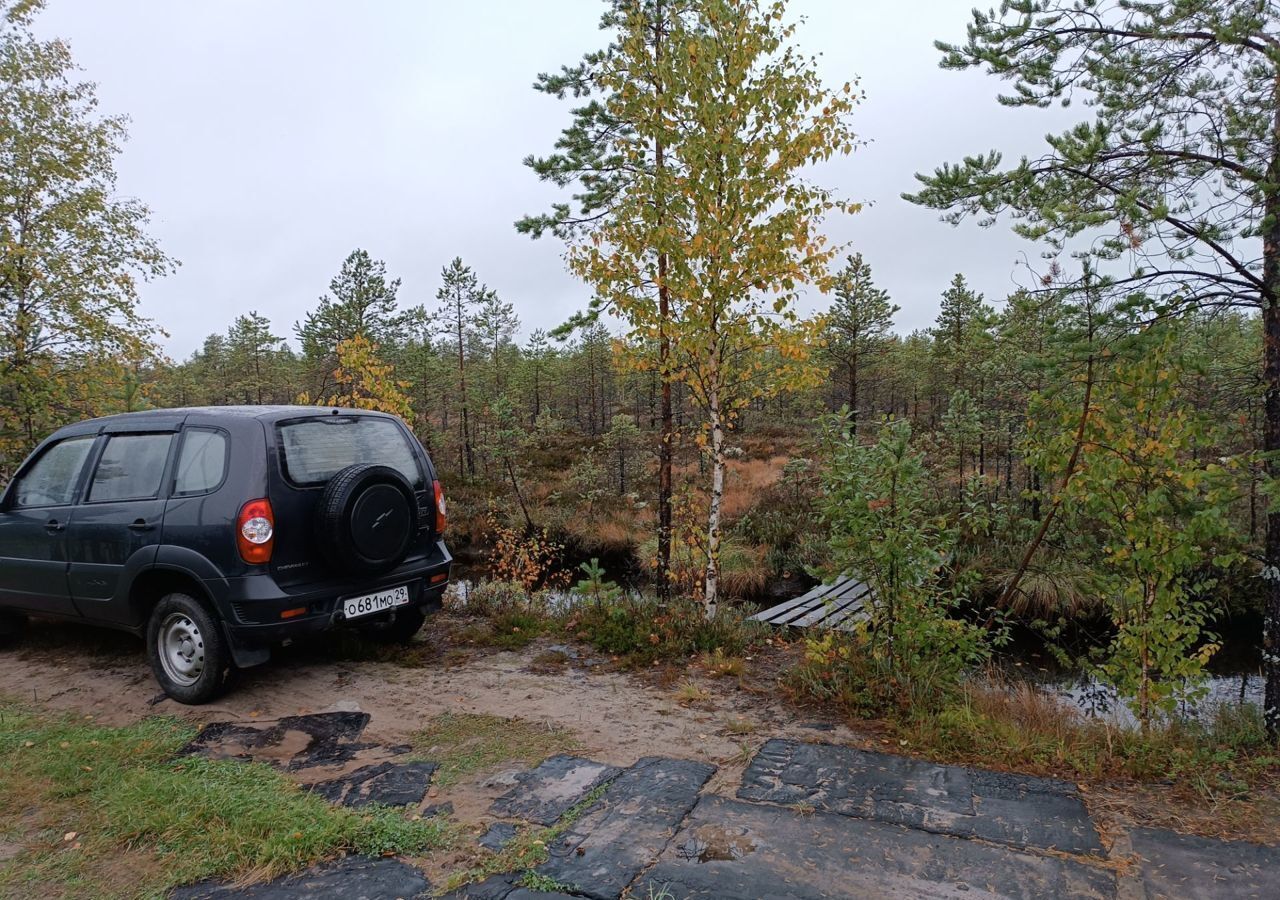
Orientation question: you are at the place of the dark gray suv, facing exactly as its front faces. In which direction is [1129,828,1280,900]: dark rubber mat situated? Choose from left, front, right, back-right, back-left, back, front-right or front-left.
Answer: back

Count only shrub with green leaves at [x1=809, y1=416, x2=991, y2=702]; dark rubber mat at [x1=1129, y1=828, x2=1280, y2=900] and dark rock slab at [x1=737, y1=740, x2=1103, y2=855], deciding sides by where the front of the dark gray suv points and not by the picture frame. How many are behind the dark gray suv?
3

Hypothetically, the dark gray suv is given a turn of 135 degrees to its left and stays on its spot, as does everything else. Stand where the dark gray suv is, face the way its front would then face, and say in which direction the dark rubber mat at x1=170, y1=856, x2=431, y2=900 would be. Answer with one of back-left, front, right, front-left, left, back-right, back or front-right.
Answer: front

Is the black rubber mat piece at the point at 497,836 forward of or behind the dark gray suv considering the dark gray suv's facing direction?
behind

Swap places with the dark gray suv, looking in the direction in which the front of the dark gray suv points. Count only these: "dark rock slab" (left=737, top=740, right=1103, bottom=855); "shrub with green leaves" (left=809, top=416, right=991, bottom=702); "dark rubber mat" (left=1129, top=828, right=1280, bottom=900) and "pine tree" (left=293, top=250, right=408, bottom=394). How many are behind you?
3

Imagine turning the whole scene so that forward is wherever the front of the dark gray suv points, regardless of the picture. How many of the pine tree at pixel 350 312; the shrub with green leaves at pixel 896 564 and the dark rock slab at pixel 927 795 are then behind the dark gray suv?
2

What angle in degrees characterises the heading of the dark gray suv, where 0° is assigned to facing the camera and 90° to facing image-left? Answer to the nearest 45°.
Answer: approximately 135°

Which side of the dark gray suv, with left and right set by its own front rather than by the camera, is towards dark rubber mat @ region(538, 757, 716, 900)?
back

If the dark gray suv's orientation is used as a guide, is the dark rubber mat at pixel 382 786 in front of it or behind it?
behind

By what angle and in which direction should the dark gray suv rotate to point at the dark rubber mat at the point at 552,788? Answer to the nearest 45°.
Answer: approximately 180°

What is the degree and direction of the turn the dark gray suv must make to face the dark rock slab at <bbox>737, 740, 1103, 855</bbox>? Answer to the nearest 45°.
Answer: approximately 180°

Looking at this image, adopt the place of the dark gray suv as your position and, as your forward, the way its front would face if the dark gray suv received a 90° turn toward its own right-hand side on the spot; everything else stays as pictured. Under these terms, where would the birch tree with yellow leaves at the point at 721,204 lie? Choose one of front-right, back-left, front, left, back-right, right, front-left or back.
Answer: front-right
